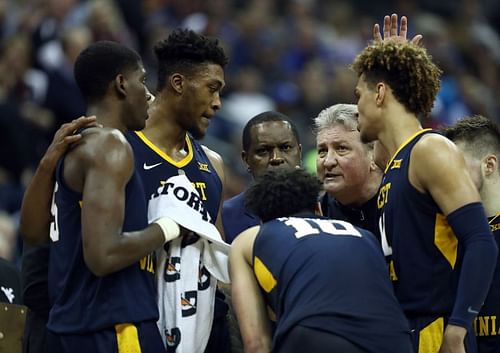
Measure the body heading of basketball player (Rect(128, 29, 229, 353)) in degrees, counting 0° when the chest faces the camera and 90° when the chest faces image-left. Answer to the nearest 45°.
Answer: approximately 315°

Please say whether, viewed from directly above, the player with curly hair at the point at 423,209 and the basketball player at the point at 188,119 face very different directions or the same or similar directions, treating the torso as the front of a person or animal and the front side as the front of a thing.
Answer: very different directions

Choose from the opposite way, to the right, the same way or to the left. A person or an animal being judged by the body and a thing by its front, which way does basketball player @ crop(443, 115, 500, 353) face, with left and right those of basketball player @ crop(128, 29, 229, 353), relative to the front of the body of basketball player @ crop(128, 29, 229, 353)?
to the right

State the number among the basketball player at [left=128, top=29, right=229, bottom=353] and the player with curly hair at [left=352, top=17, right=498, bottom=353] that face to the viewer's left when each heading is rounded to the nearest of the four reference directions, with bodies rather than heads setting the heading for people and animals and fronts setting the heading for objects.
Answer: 1

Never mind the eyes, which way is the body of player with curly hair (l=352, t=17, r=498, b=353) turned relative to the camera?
to the viewer's left

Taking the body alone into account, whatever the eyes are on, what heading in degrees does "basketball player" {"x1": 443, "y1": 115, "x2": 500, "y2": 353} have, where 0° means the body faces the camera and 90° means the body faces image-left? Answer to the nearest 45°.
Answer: approximately 45°

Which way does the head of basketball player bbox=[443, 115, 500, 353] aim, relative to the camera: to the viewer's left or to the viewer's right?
to the viewer's left
